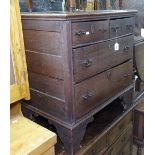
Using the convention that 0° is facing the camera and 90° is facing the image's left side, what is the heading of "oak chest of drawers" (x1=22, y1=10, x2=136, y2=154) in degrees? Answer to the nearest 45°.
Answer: approximately 315°

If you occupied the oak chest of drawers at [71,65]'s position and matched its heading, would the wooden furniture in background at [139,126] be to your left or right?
on your left
